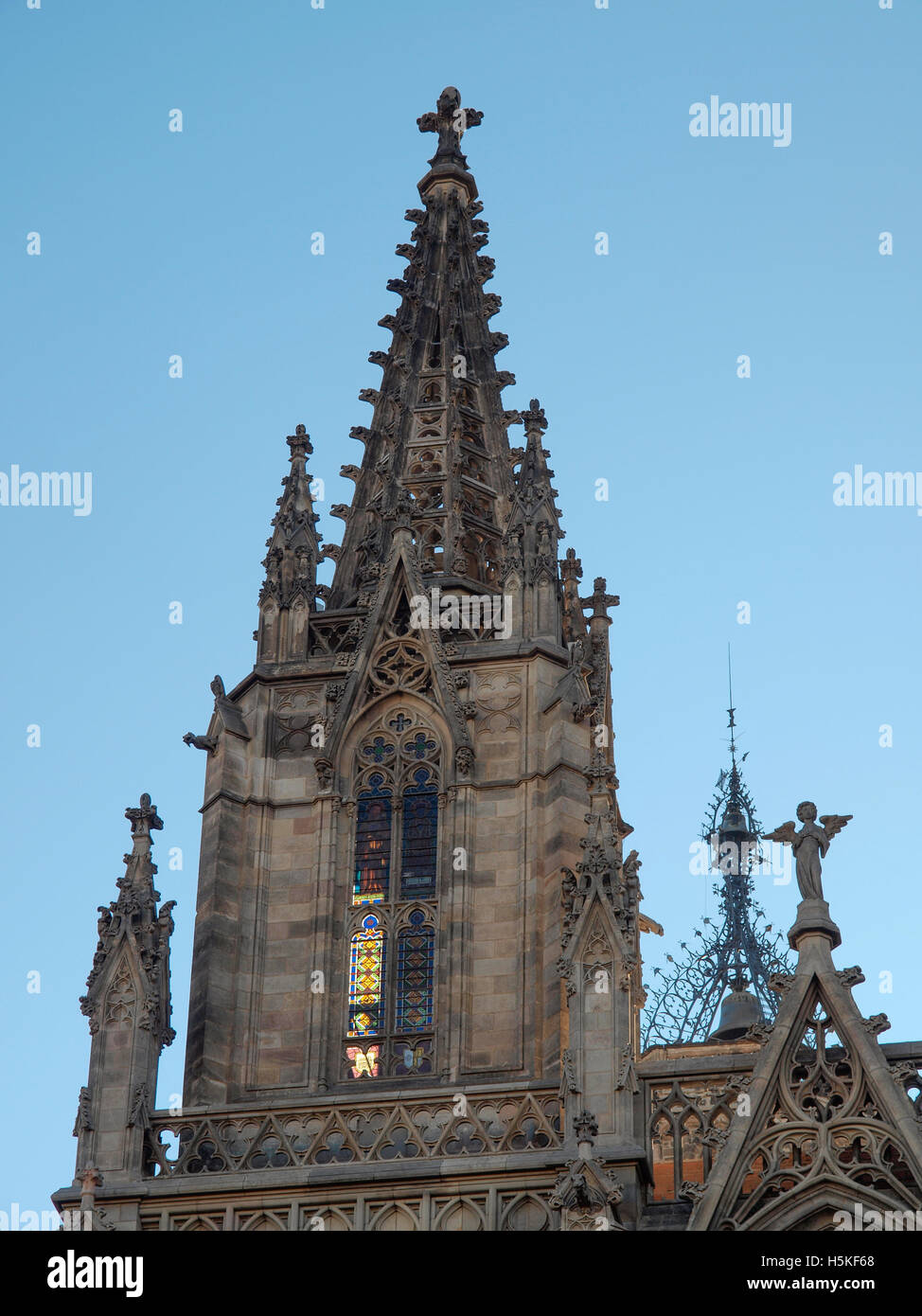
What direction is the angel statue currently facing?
toward the camera

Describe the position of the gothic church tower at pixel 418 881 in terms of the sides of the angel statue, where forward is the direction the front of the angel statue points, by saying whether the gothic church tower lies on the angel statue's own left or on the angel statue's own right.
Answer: on the angel statue's own right
